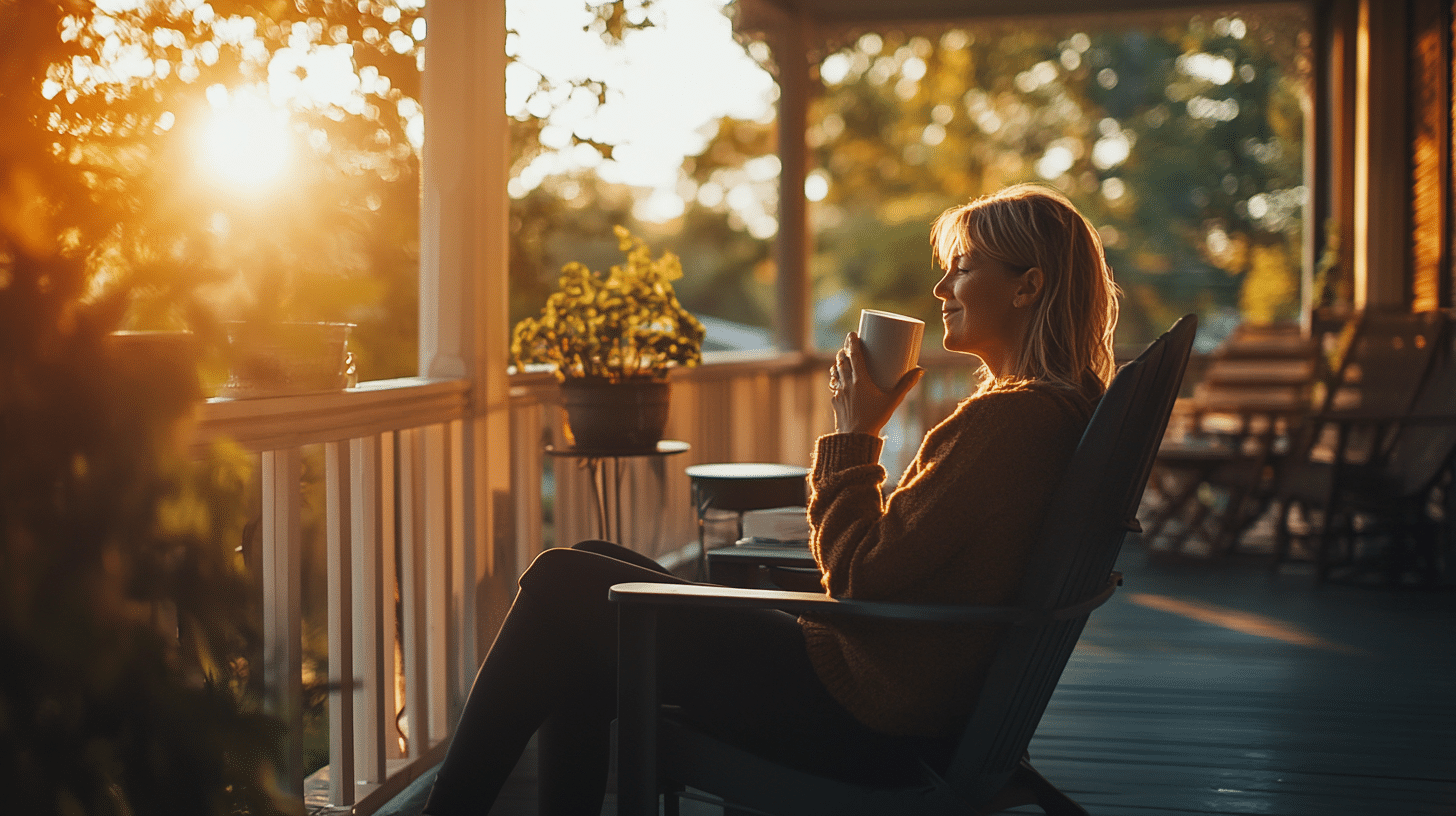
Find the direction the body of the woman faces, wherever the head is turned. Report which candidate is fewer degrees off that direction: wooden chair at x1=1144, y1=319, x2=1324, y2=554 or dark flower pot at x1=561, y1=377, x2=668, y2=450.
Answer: the dark flower pot

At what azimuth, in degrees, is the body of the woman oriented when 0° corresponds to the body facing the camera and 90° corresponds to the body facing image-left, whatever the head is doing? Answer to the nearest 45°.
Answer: approximately 90°

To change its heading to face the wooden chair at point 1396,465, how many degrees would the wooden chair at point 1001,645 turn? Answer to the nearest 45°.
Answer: approximately 135° to its right

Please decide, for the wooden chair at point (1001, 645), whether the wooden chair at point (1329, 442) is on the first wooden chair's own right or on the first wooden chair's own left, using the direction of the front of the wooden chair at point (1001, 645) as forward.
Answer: on the first wooden chair's own right

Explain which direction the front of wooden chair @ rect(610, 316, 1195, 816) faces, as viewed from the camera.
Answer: facing to the left of the viewer

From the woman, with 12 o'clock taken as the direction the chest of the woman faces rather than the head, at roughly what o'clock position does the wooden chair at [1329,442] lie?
The wooden chair is roughly at 4 o'clock from the woman.

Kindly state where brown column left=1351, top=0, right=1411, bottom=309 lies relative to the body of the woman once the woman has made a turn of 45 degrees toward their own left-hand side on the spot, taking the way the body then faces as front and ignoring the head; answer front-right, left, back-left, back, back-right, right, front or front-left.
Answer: back

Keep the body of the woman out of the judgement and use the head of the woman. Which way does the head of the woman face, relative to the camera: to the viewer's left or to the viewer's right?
to the viewer's left

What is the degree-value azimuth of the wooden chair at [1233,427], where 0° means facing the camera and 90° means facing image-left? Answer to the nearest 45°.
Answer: approximately 45°

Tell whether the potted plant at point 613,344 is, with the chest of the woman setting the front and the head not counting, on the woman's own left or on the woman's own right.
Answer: on the woman's own right

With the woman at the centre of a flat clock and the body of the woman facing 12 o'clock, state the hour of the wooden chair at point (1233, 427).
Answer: The wooden chair is roughly at 4 o'clock from the woman.

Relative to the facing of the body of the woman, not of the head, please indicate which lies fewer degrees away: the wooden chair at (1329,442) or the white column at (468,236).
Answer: the white column

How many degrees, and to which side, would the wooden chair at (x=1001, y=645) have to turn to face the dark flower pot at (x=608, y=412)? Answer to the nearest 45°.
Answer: approximately 45° to its right

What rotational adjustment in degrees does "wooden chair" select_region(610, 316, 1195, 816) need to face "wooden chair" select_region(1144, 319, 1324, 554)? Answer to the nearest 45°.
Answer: approximately 90° to its right
